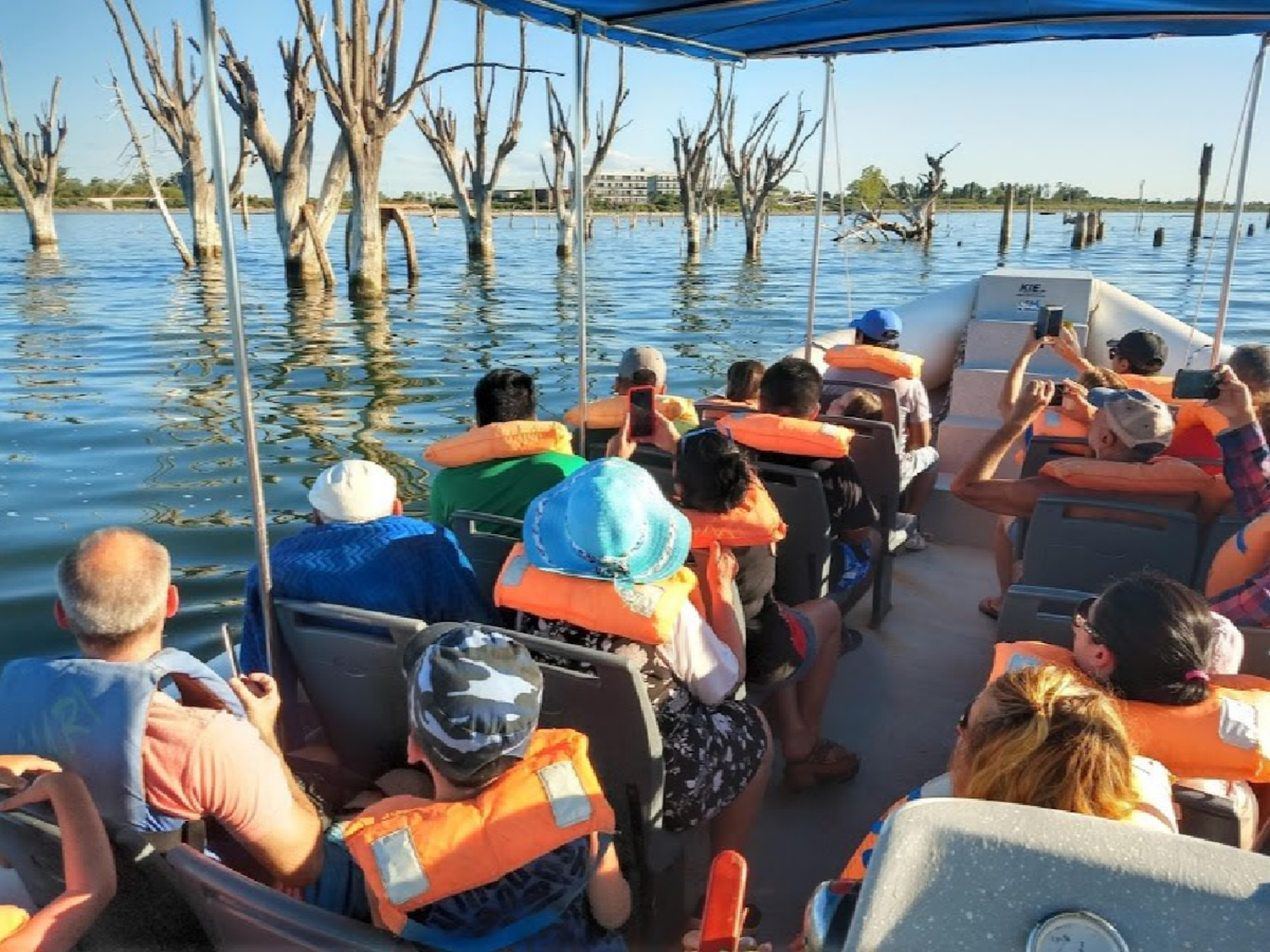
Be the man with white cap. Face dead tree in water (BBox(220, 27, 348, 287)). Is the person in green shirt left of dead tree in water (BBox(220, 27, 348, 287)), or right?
right

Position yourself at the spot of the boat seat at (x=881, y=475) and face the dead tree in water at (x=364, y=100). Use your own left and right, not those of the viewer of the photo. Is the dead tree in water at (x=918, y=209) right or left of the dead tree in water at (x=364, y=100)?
right

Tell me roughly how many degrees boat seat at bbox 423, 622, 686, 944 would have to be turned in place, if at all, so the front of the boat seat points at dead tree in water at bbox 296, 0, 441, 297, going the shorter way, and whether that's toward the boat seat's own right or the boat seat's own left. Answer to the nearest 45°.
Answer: approximately 45° to the boat seat's own left

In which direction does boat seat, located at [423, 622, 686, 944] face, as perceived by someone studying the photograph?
facing away from the viewer and to the right of the viewer

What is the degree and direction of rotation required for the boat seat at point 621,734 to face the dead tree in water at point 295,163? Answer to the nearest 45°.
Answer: approximately 45° to its left

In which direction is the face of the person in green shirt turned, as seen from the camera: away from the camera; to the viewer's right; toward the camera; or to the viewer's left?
away from the camera

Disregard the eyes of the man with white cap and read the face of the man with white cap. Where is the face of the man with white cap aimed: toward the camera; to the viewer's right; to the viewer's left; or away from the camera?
away from the camera

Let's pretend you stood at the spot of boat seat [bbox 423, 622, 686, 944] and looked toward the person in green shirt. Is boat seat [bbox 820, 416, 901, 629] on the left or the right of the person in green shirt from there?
right

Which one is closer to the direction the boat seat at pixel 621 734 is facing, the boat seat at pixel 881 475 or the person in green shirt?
the boat seat

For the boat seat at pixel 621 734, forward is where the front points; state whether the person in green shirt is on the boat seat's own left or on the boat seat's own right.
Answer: on the boat seat's own left
